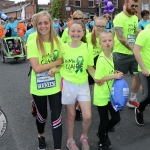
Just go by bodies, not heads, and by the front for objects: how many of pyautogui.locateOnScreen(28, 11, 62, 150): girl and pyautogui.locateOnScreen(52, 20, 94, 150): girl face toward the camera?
2

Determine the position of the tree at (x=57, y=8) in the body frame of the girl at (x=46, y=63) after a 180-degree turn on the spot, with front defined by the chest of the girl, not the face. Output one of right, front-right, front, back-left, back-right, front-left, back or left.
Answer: front

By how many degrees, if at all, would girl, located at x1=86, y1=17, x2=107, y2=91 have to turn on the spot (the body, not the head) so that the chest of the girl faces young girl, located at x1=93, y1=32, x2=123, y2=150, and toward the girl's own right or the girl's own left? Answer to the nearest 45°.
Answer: approximately 45° to the girl's own right

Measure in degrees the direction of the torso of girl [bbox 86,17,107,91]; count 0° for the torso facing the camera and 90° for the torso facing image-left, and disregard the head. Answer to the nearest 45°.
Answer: approximately 315°

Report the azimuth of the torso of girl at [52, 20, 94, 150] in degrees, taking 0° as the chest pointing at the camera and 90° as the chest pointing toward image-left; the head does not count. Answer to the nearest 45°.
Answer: approximately 0°
